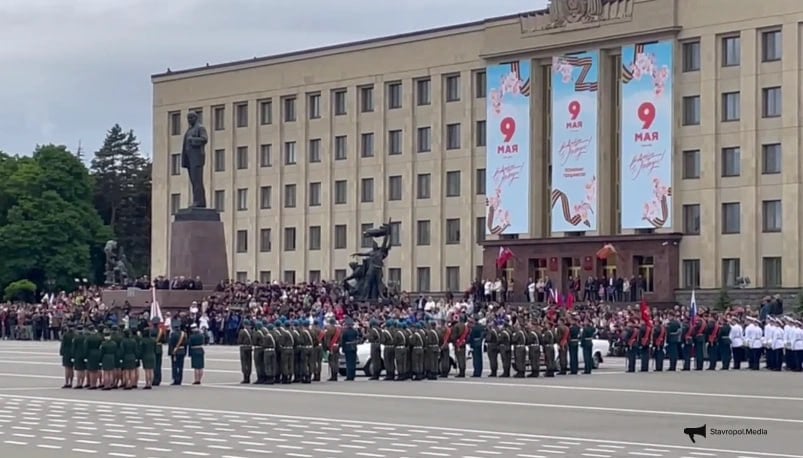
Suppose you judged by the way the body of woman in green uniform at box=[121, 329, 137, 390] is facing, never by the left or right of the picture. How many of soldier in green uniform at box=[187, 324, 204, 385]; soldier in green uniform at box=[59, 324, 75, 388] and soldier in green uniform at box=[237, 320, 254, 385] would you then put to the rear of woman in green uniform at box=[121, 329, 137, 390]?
0

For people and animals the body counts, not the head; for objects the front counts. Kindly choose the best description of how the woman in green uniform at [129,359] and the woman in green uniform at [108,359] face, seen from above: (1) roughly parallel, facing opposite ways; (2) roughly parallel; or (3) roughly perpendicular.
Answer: roughly parallel

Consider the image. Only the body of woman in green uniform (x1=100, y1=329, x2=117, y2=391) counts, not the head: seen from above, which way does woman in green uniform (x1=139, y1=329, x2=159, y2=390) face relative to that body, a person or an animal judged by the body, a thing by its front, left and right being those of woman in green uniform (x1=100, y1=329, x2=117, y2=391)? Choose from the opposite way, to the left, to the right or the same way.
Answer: the same way

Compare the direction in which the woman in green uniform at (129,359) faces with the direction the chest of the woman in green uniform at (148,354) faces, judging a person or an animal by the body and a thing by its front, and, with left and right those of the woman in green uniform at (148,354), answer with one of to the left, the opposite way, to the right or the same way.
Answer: the same way

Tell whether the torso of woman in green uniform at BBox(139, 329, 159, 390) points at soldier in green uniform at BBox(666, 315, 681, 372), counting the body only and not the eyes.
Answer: no
